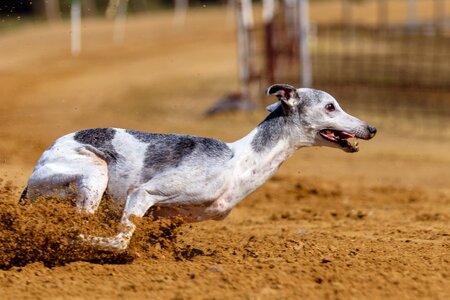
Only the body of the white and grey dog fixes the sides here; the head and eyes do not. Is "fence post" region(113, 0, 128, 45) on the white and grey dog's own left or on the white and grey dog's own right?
on the white and grey dog's own left

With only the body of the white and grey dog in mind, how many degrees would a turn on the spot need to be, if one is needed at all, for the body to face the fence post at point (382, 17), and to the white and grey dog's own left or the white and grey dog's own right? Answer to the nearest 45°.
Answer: approximately 90° to the white and grey dog's own left

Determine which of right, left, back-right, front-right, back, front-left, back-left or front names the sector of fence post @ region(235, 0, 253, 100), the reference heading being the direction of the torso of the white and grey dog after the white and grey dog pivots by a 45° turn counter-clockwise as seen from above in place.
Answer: front-left

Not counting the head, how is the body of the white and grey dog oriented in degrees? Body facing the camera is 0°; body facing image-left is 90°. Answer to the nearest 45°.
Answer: approximately 270°

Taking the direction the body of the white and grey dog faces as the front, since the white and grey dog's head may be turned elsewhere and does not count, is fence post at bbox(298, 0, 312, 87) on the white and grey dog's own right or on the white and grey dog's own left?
on the white and grey dog's own left

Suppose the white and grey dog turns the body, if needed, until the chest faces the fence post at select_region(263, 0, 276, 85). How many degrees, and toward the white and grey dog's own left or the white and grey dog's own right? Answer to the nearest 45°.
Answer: approximately 90° to the white and grey dog's own left

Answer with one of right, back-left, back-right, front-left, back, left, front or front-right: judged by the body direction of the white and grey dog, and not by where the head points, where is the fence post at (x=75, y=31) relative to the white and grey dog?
left
